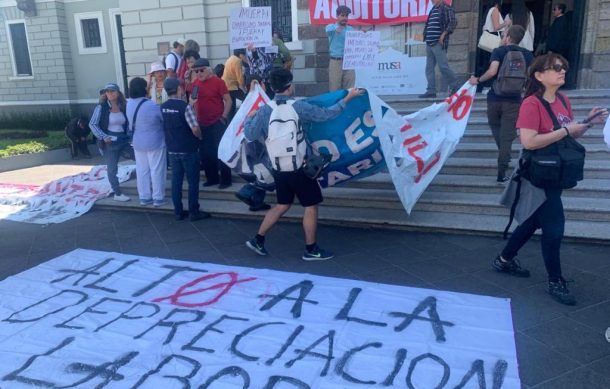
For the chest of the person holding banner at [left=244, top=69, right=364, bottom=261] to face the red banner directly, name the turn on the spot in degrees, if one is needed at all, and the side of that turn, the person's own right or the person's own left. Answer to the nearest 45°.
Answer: approximately 45° to the person's own left

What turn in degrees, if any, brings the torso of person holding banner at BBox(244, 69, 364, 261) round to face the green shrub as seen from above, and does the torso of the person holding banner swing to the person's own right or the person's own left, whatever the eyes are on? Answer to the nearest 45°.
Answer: approximately 90° to the person's own left

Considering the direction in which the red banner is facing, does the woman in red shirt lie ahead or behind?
ahead

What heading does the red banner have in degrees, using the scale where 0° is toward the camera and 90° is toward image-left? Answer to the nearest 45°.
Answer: approximately 0°

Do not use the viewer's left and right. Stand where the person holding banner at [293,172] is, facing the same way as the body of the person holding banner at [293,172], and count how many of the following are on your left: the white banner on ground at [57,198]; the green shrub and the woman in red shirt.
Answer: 2

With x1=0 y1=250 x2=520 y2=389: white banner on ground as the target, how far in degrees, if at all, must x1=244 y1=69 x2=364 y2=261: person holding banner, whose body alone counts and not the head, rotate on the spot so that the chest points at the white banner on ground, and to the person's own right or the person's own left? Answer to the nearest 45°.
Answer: approximately 135° to the person's own right

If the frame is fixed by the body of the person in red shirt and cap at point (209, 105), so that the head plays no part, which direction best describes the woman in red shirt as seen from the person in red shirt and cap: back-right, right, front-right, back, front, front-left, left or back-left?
left

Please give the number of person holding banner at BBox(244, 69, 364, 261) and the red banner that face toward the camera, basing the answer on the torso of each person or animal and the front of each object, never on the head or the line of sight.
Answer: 1

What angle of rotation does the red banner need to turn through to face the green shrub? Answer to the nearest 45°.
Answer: approximately 90° to its right

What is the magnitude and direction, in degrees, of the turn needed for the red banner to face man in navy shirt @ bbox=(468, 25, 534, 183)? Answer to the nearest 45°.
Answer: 0° — it already faces them

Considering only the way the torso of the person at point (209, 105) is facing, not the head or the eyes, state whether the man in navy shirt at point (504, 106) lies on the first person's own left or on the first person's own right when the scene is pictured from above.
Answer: on the first person's own left

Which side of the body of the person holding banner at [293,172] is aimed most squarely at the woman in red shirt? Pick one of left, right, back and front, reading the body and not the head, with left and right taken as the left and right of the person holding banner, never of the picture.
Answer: right

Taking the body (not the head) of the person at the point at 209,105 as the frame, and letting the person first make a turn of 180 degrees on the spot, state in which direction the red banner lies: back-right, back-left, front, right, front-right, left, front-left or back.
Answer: front

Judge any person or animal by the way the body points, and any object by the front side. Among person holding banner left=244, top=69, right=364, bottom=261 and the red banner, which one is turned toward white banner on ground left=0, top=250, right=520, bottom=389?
the red banner

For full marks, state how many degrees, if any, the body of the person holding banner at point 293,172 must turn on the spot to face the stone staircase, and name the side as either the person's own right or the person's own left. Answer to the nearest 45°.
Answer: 0° — they already face it
